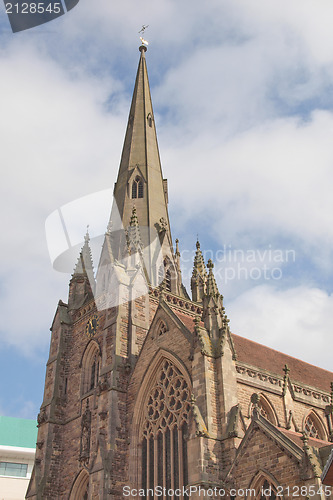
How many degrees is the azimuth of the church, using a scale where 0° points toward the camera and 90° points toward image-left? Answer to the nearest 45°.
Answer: approximately 45°

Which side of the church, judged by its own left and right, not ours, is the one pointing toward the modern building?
right
